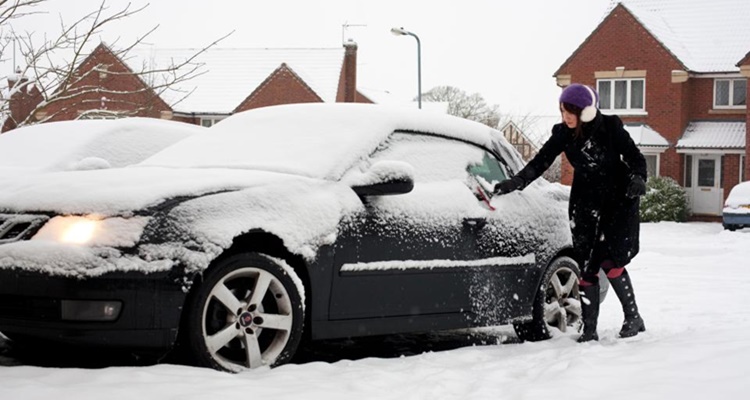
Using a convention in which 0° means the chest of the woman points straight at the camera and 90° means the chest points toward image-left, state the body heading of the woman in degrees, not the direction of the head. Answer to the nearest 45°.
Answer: approximately 45°

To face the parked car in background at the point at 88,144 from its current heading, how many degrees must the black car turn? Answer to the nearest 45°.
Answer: approximately 90° to its right

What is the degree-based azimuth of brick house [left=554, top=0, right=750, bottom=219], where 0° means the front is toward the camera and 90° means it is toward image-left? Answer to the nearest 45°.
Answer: approximately 0°

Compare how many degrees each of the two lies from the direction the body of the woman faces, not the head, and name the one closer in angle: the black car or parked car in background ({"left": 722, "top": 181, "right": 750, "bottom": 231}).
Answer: the black car

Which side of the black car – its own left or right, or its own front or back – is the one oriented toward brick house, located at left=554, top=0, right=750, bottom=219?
back

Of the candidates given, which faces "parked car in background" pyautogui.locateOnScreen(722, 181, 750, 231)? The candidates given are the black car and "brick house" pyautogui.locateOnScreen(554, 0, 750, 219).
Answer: the brick house

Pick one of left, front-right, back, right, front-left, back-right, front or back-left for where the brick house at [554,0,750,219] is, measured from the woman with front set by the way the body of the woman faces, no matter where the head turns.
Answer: back-right

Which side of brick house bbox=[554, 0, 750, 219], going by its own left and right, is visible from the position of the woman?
front

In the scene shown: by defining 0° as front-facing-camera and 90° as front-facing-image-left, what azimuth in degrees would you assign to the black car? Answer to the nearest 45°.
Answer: approximately 45°

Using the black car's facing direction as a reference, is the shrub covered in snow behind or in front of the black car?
behind

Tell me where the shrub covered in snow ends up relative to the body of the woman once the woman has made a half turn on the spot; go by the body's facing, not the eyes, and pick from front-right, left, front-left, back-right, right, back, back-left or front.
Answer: front-left

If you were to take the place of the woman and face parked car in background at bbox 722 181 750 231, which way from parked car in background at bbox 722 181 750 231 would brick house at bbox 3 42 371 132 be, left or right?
left
